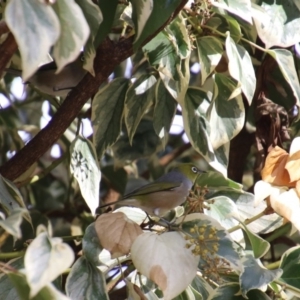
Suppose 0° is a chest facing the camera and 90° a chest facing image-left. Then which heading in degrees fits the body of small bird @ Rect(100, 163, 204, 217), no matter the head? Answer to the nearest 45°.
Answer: approximately 270°
